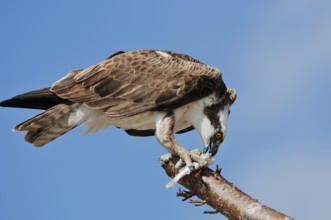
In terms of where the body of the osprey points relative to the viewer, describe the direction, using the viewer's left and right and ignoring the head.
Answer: facing to the right of the viewer
